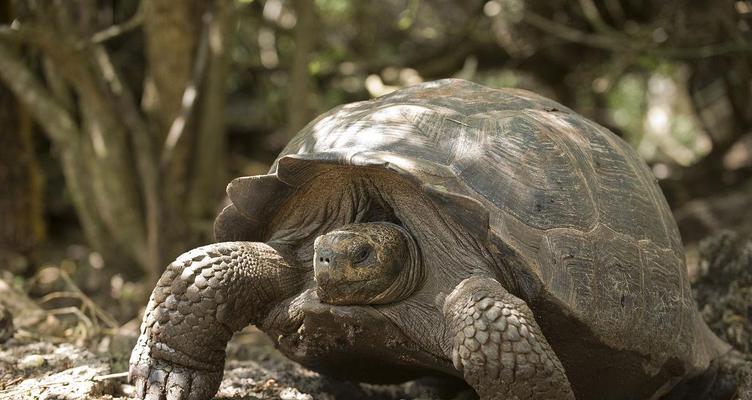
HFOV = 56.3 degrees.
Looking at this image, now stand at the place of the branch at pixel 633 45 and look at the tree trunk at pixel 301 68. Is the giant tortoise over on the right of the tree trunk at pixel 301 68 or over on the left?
left

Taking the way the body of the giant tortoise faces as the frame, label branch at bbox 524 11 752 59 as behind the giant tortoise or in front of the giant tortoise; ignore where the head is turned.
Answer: behind

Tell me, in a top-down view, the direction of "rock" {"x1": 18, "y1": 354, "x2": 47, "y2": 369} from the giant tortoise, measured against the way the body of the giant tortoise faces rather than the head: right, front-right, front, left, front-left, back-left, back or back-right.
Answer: front-right

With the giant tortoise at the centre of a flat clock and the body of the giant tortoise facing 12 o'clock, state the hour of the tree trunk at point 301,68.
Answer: The tree trunk is roughly at 4 o'clock from the giant tortoise.

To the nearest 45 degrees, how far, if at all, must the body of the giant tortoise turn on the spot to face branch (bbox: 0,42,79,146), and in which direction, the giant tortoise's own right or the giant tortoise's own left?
approximately 90° to the giant tortoise's own right

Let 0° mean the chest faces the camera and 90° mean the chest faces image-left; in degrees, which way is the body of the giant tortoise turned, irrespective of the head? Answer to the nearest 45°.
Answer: approximately 45°

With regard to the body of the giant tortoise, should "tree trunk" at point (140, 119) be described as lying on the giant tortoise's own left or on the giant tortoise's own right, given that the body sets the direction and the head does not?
on the giant tortoise's own right

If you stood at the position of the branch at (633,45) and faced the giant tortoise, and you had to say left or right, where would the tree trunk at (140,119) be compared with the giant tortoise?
right

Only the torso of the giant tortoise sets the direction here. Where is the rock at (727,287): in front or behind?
behind
